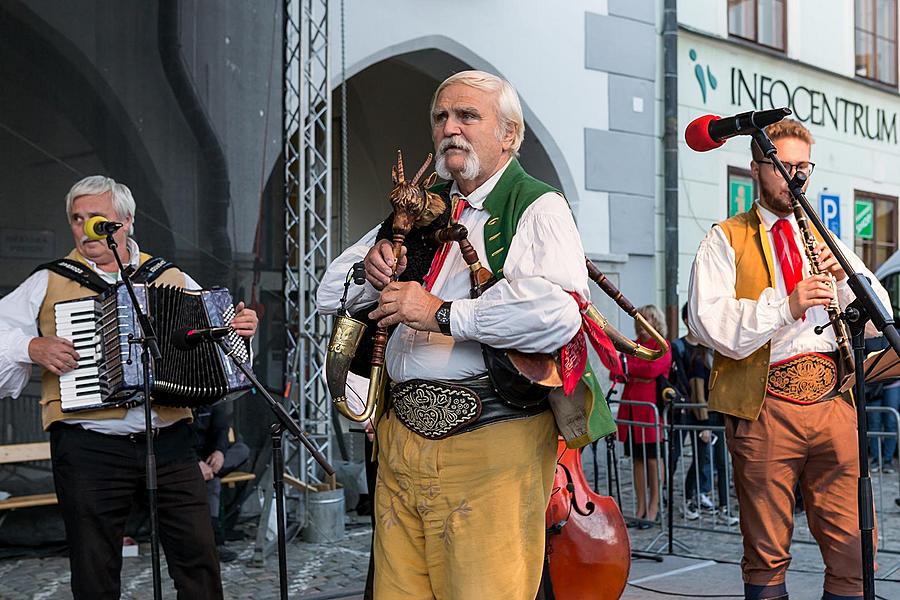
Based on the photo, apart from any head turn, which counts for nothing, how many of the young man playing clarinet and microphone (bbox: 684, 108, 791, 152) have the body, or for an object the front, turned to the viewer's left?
1

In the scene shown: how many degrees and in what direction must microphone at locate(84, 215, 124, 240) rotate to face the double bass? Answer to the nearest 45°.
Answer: approximately 135° to its right

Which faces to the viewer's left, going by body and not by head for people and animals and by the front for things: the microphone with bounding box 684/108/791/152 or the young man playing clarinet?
the microphone

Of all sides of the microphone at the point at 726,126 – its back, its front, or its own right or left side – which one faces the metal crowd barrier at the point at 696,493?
right

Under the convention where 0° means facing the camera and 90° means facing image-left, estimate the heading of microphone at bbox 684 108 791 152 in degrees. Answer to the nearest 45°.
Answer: approximately 90°

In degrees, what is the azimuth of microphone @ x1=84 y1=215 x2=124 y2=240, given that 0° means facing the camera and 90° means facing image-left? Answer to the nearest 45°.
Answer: approximately 135°

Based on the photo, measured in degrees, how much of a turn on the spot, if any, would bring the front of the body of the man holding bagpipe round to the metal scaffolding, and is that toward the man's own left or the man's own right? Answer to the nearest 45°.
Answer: approximately 135° to the man's own right

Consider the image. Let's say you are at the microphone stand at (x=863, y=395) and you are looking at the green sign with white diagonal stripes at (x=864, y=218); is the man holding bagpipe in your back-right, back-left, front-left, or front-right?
back-left

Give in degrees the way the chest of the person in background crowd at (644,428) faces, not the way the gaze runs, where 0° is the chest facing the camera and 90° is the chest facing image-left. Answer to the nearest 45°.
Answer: approximately 45°
